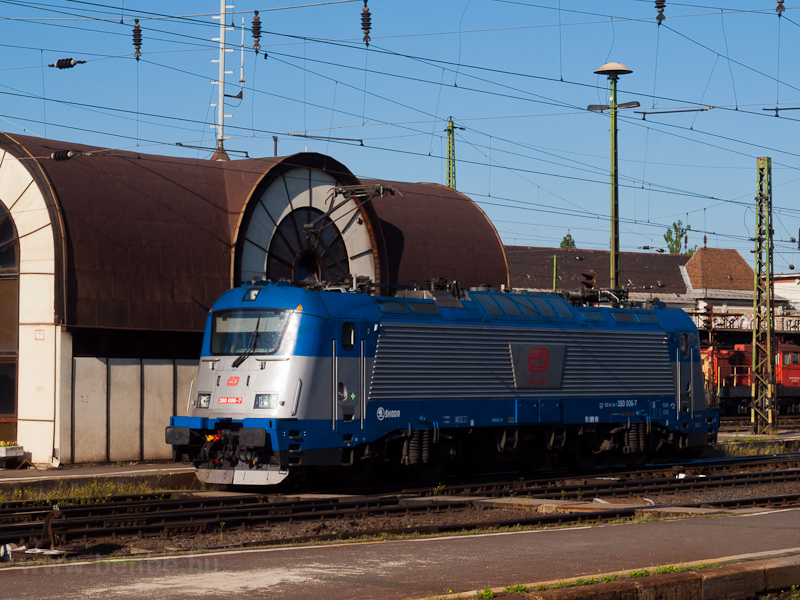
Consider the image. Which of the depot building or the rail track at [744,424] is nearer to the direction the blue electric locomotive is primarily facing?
the depot building

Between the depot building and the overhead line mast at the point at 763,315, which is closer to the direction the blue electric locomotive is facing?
the depot building

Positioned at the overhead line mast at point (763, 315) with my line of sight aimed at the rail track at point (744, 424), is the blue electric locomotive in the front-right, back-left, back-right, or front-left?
back-left

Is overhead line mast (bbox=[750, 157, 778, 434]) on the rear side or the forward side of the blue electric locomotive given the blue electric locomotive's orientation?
on the rear side

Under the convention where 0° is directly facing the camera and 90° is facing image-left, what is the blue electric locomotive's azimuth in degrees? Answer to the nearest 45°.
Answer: approximately 45°

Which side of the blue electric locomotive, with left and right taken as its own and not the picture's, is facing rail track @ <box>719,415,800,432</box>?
back

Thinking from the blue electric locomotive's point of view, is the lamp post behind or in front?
behind

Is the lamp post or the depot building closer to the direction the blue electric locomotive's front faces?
the depot building

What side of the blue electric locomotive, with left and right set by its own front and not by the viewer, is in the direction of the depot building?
right
